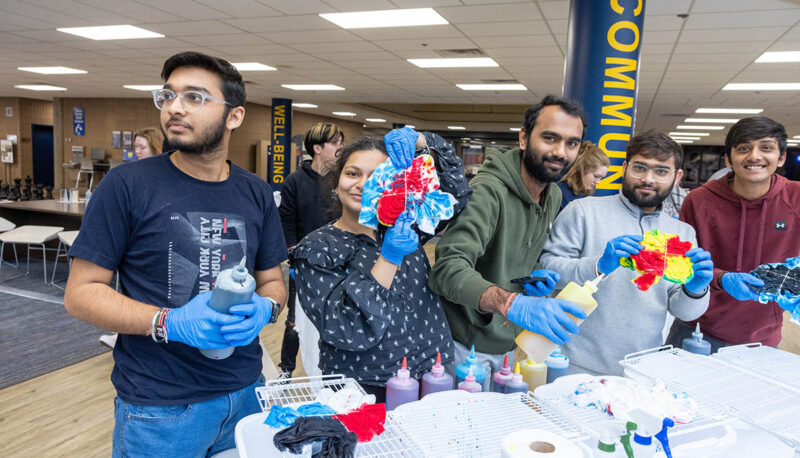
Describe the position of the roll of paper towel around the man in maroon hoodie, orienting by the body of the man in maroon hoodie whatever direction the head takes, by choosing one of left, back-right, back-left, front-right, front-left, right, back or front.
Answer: front

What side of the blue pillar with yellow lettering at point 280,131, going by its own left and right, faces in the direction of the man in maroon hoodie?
front

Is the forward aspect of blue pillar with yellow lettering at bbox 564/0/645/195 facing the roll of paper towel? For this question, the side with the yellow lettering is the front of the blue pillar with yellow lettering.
yes

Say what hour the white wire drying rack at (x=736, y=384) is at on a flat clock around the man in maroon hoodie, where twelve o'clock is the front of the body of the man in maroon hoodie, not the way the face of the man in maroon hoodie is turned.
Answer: The white wire drying rack is roughly at 12 o'clock from the man in maroon hoodie.

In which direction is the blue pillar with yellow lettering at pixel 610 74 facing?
toward the camera

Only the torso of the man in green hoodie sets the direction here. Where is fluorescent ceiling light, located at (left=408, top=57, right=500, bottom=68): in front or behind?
behind

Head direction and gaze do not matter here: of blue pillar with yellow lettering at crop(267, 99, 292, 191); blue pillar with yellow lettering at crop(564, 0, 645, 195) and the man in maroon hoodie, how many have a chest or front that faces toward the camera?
3

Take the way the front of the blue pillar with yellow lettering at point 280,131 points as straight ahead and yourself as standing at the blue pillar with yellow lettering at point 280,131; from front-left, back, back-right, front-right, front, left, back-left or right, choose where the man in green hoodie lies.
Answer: front

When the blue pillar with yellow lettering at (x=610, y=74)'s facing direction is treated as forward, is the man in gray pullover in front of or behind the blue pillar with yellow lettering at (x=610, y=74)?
in front

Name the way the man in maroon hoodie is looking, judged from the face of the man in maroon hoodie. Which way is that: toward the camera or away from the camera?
toward the camera

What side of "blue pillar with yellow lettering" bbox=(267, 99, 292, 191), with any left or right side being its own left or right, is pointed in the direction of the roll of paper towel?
front

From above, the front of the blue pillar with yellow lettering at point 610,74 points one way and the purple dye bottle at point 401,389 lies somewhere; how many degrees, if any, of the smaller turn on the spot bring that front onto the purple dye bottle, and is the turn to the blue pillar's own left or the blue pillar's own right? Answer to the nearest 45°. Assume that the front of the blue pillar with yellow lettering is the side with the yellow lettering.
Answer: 0° — it already faces it

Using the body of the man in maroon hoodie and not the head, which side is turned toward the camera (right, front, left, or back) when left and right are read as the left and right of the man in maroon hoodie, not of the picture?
front

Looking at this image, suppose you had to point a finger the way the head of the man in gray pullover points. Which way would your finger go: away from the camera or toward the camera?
toward the camera

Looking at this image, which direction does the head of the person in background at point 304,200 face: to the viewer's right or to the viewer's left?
to the viewer's right

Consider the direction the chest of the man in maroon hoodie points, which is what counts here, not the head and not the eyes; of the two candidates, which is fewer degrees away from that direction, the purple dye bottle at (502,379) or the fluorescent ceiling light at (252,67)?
the purple dye bottle

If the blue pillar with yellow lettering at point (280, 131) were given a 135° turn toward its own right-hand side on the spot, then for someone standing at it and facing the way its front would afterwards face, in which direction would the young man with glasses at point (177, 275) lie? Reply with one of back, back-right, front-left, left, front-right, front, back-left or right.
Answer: back-left
